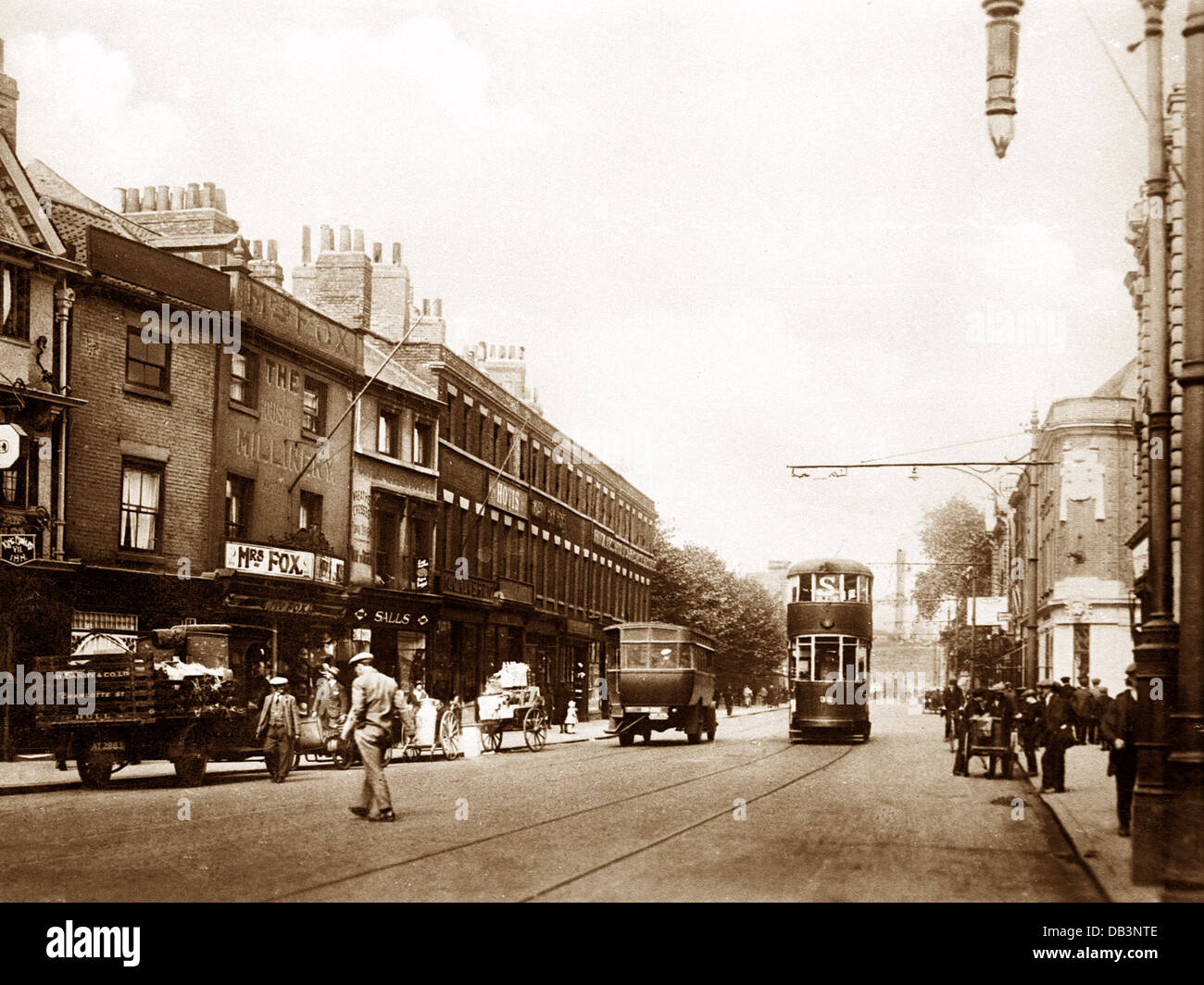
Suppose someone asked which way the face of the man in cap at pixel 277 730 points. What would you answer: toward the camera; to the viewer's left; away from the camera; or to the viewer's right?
toward the camera

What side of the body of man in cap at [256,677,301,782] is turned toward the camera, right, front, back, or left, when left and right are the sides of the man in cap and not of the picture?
front

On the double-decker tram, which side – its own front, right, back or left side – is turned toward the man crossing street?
front

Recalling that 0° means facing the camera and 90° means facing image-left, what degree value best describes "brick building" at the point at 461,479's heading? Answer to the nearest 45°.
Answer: approximately 315°

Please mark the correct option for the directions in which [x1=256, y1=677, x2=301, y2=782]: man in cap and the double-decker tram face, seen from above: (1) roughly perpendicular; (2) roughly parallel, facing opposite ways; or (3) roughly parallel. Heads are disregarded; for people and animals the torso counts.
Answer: roughly parallel

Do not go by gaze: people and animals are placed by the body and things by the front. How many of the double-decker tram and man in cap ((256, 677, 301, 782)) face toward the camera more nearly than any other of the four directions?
2

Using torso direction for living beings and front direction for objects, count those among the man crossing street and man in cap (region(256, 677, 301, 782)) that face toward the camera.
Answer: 1

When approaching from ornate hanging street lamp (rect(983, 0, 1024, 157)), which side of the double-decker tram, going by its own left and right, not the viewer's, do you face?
front

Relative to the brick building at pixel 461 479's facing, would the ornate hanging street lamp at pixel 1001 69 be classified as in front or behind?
in front
